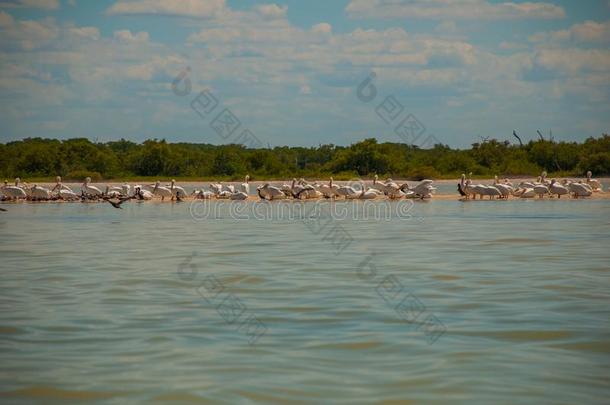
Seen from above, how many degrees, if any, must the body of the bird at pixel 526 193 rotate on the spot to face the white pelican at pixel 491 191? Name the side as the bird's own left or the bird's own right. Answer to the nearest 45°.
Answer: approximately 45° to the bird's own left

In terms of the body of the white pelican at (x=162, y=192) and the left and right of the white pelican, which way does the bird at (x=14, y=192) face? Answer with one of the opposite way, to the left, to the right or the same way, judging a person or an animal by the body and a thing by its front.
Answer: the same way

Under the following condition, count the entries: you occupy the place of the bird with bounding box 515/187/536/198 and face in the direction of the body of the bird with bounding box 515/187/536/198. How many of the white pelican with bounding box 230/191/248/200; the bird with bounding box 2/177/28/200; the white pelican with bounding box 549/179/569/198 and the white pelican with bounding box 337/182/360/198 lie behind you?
1

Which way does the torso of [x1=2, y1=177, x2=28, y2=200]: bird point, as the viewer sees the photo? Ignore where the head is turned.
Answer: to the viewer's left

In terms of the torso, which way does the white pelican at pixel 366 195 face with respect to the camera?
to the viewer's left

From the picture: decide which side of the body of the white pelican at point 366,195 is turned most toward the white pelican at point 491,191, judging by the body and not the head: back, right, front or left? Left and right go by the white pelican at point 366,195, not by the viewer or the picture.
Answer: back

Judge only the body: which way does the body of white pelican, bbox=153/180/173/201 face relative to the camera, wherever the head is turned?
to the viewer's left

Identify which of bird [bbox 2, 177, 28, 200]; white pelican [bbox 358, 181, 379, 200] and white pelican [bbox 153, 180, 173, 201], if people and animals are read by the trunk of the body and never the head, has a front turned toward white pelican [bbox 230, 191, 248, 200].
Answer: white pelican [bbox 358, 181, 379, 200]

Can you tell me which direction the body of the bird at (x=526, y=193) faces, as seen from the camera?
to the viewer's left

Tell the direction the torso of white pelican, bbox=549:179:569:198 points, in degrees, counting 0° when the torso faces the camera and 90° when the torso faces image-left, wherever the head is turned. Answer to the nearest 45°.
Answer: approximately 90°

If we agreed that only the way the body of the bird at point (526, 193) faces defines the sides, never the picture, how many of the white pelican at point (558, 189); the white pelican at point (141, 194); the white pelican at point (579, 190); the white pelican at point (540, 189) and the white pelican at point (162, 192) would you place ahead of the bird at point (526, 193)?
2

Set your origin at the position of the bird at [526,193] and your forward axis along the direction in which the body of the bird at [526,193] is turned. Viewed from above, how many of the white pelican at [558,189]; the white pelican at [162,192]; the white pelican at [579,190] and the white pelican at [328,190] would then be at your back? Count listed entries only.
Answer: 2

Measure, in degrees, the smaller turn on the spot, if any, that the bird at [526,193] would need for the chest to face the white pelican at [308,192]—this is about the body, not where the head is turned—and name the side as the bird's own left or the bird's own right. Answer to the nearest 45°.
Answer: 0° — it already faces it
